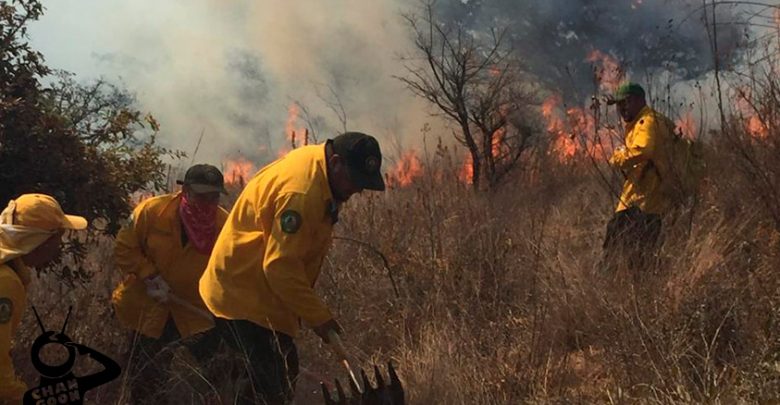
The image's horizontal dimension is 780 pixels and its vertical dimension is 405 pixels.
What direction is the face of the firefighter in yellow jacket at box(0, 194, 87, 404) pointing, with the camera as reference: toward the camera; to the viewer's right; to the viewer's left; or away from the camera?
to the viewer's right

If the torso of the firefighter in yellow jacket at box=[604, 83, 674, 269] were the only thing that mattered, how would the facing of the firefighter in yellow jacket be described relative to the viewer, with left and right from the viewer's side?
facing to the left of the viewer

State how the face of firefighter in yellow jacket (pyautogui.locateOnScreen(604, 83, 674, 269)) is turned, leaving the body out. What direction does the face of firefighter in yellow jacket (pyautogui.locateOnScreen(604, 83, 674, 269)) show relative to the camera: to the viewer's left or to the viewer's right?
to the viewer's left

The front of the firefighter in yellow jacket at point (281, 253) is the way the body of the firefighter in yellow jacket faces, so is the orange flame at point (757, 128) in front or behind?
in front

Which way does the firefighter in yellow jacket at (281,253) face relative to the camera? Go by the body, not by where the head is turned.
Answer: to the viewer's right

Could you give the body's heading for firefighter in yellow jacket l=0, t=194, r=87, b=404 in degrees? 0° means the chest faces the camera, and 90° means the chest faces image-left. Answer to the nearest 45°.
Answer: approximately 270°

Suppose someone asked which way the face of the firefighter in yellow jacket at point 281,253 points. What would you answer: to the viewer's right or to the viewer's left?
to the viewer's right

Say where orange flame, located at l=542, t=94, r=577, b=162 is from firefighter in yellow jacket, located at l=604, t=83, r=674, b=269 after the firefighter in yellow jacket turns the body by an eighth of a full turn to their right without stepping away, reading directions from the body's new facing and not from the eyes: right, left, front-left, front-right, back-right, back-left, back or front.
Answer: front-right

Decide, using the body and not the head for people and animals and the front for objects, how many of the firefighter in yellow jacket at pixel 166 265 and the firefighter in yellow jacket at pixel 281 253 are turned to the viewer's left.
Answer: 0

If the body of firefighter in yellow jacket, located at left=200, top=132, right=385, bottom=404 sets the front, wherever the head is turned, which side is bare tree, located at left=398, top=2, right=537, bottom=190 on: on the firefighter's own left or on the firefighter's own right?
on the firefighter's own left

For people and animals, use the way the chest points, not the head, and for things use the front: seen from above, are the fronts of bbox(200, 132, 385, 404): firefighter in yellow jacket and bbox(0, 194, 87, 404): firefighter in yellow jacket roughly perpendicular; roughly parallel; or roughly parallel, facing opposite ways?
roughly parallel

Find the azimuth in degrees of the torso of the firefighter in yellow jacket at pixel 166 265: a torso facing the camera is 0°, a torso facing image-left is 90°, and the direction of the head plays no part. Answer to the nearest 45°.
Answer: approximately 315°

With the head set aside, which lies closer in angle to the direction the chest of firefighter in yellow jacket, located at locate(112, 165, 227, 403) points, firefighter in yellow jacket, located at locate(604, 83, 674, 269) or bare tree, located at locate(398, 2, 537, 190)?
the firefighter in yellow jacket

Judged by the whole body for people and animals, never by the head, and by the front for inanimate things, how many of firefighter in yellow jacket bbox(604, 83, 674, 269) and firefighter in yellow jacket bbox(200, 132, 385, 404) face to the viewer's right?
1

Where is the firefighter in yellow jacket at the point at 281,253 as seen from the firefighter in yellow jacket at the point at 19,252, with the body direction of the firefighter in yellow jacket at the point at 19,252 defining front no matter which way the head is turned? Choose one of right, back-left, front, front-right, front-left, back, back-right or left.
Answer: front

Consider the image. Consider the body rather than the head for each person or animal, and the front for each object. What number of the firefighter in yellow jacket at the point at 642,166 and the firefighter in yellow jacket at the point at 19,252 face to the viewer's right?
1
